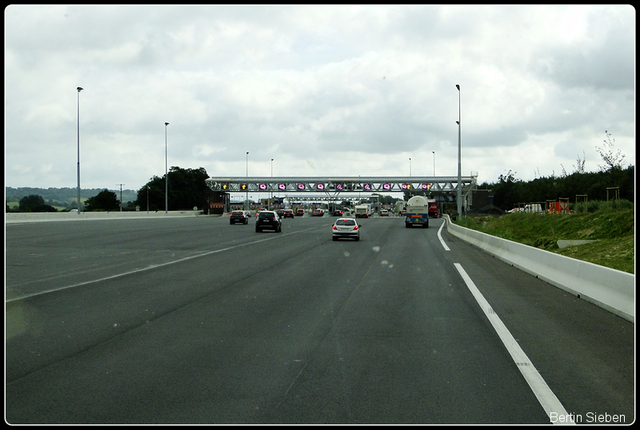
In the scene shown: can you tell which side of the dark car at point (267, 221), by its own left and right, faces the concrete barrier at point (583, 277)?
back

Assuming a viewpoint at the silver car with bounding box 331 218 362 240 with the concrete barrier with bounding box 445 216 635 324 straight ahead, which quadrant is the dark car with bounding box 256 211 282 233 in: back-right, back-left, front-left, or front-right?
back-right

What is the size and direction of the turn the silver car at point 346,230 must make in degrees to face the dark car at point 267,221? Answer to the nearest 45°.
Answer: approximately 45° to its left

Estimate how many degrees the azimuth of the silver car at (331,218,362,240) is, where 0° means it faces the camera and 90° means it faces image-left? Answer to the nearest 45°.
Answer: approximately 180°

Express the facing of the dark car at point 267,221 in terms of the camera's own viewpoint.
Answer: facing away from the viewer

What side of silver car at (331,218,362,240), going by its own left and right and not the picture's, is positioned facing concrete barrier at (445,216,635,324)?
back

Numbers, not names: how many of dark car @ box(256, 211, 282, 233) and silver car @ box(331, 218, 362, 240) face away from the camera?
2

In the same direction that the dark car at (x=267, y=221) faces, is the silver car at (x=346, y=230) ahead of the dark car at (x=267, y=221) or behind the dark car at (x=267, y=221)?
behind

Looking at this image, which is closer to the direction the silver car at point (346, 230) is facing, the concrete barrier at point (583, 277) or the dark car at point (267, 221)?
the dark car
